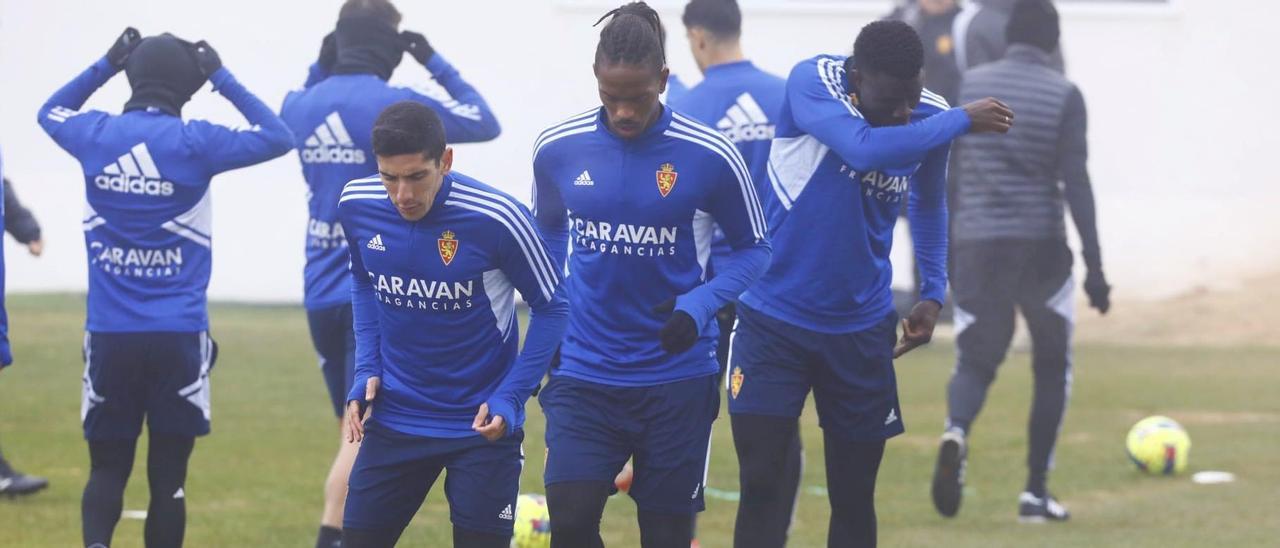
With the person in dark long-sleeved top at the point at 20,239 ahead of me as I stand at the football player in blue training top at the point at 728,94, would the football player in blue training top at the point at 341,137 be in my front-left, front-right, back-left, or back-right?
front-left

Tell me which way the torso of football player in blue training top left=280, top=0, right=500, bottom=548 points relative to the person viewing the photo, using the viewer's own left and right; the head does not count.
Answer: facing away from the viewer and to the right of the viewer

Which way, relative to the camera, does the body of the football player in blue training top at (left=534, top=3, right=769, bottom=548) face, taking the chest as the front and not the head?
toward the camera

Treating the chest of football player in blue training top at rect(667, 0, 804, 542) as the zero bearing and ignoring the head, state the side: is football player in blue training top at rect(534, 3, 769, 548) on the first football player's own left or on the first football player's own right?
on the first football player's own left

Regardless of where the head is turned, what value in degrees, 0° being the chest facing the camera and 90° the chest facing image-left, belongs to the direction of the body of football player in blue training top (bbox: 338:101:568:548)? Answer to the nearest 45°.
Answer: approximately 45°

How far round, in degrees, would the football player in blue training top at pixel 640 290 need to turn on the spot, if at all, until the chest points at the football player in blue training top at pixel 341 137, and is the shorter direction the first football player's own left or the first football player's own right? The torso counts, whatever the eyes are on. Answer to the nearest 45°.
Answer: approximately 135° to the first football player's own right

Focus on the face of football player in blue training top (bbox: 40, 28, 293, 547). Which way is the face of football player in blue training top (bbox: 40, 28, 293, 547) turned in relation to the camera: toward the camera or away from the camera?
away from the camera

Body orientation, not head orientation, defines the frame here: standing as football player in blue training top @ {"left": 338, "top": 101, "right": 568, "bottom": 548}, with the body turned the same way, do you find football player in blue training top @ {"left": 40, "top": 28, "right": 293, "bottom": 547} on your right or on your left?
on your right

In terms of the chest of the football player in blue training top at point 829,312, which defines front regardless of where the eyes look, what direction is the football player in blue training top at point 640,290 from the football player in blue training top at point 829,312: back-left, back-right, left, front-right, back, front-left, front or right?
right

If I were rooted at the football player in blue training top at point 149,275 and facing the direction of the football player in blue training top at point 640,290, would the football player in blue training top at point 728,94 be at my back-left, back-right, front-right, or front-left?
front-left
